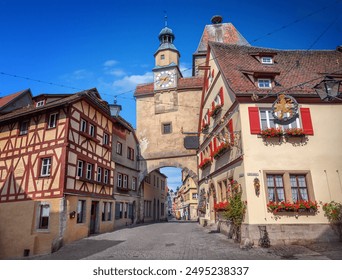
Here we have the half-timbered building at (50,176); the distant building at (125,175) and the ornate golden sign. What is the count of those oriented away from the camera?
0

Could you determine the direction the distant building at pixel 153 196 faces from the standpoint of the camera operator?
facing the viewer and to the right of the viewer

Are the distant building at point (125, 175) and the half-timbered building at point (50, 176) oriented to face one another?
no

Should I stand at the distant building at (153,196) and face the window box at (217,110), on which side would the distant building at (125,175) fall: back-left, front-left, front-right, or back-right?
front-right

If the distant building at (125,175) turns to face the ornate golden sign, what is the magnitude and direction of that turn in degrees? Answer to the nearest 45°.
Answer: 0° — it already faces it

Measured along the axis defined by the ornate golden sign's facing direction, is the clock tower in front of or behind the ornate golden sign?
behind

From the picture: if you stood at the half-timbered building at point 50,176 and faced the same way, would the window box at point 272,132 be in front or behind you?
in front

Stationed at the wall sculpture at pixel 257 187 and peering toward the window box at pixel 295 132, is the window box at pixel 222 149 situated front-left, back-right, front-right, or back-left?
back-left

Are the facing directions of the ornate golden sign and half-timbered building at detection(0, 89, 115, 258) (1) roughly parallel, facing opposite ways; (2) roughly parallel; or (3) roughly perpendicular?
roughly perpendicular

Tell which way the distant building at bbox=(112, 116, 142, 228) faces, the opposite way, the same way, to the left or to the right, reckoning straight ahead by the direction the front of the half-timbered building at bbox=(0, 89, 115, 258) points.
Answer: the same way

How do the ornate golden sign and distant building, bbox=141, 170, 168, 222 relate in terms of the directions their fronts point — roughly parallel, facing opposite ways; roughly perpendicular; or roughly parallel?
roughly perpendicular

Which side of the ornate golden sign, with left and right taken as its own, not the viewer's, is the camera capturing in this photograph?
front

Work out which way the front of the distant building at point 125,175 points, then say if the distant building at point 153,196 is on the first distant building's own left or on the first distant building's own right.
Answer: on the first distant building's own left

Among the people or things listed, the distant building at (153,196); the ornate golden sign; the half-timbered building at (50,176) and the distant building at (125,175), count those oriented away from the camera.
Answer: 0

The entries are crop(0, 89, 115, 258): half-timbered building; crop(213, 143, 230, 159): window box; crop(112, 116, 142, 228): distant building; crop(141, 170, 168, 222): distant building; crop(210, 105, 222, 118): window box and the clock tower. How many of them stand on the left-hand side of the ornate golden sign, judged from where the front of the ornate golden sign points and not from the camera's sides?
0

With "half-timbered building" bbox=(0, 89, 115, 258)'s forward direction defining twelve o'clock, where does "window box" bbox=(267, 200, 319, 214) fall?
The window box is roughly at 12 o'clock from the half-timbered building.

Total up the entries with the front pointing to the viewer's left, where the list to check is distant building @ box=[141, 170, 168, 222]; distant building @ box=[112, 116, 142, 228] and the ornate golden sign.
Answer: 0
